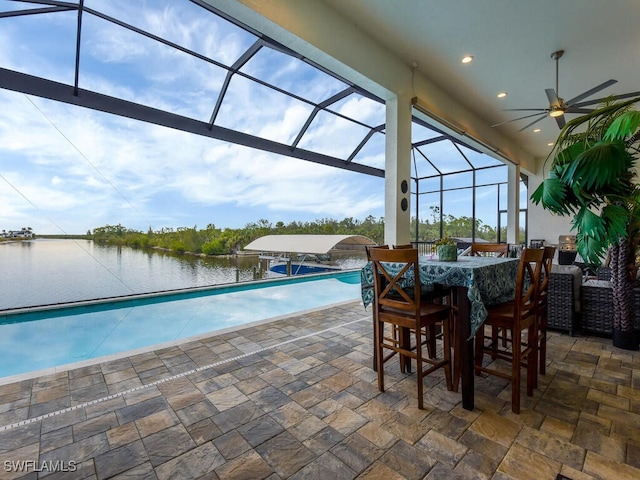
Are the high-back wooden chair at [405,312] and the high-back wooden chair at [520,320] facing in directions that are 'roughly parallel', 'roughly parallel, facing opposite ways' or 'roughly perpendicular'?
roughly perpendicular

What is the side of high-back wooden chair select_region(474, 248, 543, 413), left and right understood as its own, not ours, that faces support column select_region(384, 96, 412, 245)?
front

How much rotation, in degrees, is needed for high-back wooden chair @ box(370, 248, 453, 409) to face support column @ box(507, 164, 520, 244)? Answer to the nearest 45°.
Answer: approximately 45° to its left

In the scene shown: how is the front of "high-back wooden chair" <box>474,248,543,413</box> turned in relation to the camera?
facing away from the viewer and to the left of the viewer

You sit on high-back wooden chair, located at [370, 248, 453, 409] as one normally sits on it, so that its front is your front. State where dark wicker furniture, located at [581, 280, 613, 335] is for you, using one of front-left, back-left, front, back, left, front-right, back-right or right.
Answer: front

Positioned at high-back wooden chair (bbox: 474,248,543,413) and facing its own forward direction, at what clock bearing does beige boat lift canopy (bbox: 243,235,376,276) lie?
The beige boat lift canopy is roughly at 12 o'clock from the high-back wooden chair.
